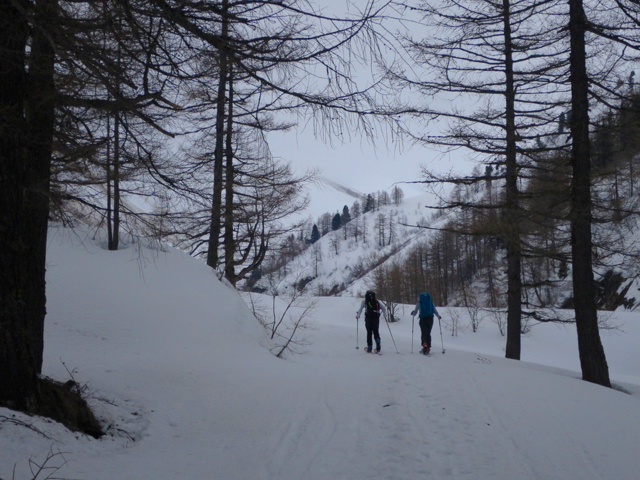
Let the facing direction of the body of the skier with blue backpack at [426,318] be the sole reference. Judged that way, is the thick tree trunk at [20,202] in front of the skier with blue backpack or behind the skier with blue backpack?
behind

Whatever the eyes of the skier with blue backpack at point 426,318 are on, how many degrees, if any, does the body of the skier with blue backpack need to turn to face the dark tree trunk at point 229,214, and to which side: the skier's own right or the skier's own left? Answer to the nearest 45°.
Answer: approximately 90° to the skier's own left

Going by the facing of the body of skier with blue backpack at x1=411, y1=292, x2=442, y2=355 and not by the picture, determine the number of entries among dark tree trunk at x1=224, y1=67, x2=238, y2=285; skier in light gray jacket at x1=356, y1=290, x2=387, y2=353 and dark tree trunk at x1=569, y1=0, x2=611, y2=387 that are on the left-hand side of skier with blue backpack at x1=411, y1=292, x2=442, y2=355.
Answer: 2

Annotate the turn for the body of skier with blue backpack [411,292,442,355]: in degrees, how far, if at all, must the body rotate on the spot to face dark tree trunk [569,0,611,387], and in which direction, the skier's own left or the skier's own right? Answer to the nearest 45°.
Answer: approximately 135° to the skier's own right

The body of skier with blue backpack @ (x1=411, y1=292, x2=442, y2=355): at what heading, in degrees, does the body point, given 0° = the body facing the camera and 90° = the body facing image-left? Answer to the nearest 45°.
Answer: approximately 180°
